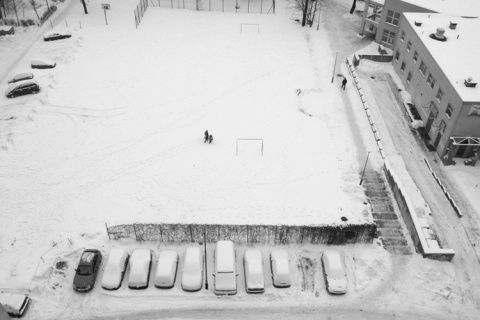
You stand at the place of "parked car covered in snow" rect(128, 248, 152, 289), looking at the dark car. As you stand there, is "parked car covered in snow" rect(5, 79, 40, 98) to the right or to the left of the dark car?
right
